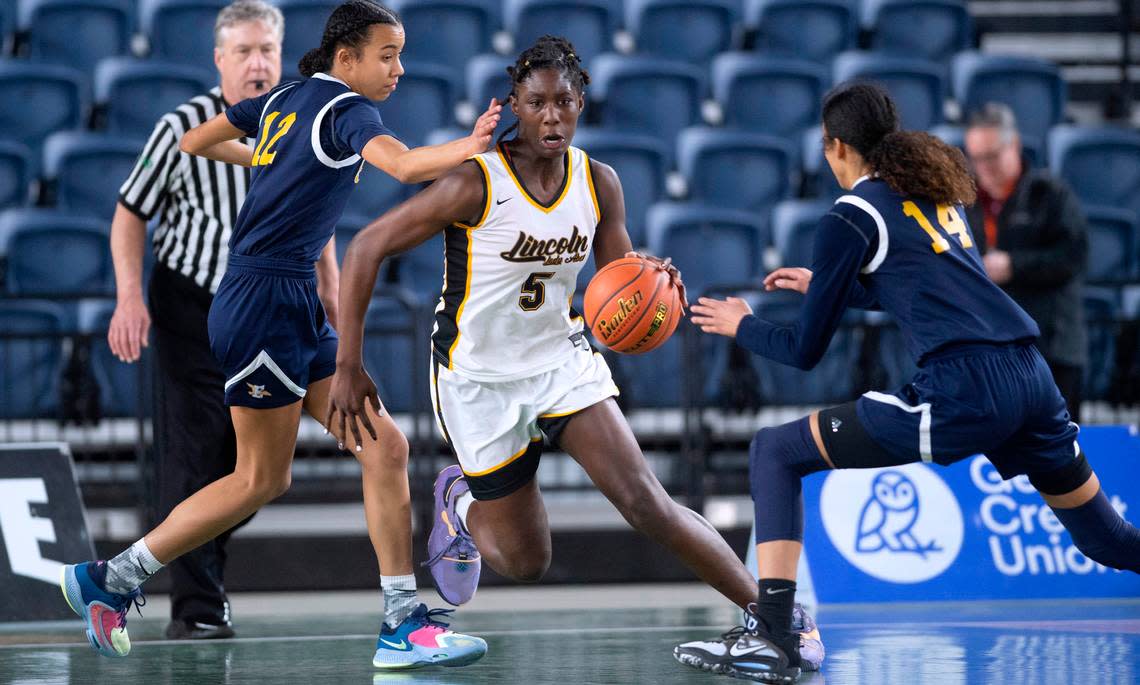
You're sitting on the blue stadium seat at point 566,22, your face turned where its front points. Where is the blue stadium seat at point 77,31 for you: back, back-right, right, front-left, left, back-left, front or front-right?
right

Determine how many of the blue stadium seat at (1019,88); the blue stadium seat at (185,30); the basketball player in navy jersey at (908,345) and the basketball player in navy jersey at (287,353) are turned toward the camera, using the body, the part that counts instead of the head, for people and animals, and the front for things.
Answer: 2

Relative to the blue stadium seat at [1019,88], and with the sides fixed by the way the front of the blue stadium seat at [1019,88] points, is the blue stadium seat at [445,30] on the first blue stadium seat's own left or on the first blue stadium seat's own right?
on the first blue stadium seat's own right

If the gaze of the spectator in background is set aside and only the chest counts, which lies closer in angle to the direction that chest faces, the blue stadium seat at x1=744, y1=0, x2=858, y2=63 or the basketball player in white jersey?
the basketball player in white jersey

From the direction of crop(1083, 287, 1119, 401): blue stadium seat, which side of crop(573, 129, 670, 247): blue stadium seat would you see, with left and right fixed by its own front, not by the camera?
left

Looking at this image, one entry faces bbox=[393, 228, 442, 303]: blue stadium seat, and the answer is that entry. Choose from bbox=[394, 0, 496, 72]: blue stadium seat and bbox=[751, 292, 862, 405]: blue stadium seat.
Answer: bbox=[394, 0, 496, 72]: blue stadium seat

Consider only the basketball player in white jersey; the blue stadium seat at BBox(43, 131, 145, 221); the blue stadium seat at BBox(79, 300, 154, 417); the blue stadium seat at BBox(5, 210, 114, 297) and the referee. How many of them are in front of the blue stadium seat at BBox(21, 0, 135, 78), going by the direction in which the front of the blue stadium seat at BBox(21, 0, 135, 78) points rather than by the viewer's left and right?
5

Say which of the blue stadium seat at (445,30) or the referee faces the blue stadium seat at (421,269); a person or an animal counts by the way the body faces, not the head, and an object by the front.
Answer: the blue stadium seat at (445,30)

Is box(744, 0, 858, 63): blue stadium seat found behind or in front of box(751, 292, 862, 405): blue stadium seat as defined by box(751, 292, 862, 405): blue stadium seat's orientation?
behind

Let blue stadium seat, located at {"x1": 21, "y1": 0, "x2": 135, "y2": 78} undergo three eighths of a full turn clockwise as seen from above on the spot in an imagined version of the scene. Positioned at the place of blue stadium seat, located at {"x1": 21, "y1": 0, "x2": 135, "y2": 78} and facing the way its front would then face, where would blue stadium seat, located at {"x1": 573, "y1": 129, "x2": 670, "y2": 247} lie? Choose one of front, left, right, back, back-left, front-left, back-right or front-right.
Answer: back

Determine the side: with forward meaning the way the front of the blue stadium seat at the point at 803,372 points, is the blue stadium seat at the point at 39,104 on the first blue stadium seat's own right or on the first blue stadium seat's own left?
on the first blue stadium seat's own right

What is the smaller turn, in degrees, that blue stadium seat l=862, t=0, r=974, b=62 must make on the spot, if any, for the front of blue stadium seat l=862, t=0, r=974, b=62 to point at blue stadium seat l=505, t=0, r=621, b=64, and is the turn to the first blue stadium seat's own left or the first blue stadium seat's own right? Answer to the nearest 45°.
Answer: approximately 45° to the first blue stadium seat's own right

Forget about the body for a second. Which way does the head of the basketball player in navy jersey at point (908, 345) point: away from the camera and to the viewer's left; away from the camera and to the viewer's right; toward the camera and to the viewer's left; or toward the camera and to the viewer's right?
away from the camera and to the viewer's left

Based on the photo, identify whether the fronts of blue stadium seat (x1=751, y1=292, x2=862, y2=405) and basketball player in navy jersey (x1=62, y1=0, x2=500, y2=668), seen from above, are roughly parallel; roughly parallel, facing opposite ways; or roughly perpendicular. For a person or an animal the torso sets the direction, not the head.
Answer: roughly perpendicular

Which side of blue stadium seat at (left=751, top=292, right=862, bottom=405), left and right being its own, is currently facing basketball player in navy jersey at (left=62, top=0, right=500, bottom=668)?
front

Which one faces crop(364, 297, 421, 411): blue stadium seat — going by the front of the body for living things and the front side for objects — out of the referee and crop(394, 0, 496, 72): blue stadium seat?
crop(394, 0, 496, 72): blue stadium seat

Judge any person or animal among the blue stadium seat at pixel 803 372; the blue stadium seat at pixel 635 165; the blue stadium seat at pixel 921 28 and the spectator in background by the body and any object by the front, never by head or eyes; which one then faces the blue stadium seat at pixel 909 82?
the blue stadium seat at pixel 921 28
